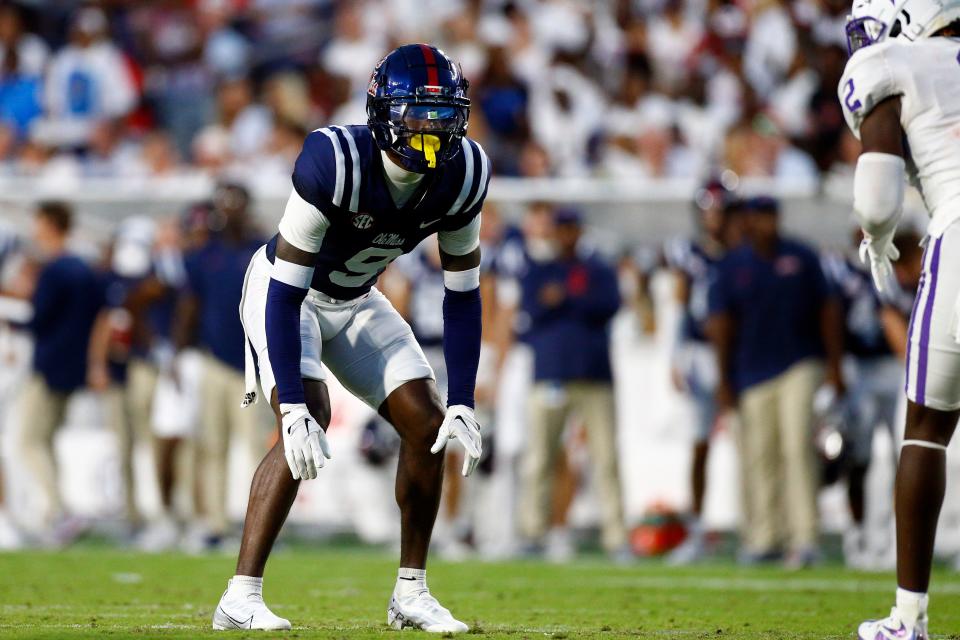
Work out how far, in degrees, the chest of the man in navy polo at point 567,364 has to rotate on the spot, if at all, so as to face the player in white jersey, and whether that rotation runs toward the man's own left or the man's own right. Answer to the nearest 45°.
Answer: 0° — they already face them

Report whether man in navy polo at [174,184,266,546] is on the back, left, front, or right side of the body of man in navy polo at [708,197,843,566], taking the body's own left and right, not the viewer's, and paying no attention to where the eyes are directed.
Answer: right

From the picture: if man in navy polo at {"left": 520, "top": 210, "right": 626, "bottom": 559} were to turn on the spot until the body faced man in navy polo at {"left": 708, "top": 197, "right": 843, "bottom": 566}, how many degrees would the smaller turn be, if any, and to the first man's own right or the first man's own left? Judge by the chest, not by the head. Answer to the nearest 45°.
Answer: approximately 90° to the first man's own left

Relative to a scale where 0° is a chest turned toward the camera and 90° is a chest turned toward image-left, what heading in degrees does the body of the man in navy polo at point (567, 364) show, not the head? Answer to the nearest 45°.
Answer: approximately 0°

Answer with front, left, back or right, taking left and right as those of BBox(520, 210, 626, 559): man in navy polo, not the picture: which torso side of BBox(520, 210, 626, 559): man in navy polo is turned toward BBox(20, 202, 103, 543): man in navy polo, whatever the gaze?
right

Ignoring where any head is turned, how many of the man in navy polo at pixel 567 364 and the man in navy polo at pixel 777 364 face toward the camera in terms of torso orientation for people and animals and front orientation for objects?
2

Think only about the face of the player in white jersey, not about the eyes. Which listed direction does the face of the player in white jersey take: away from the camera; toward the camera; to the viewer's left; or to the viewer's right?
to the viewer's left

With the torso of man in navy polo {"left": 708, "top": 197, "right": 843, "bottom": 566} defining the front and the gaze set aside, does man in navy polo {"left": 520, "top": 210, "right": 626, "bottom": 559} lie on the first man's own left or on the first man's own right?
on the first man's own right

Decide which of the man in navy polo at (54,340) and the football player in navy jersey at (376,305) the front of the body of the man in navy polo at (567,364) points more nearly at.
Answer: the football player in navy jersey
